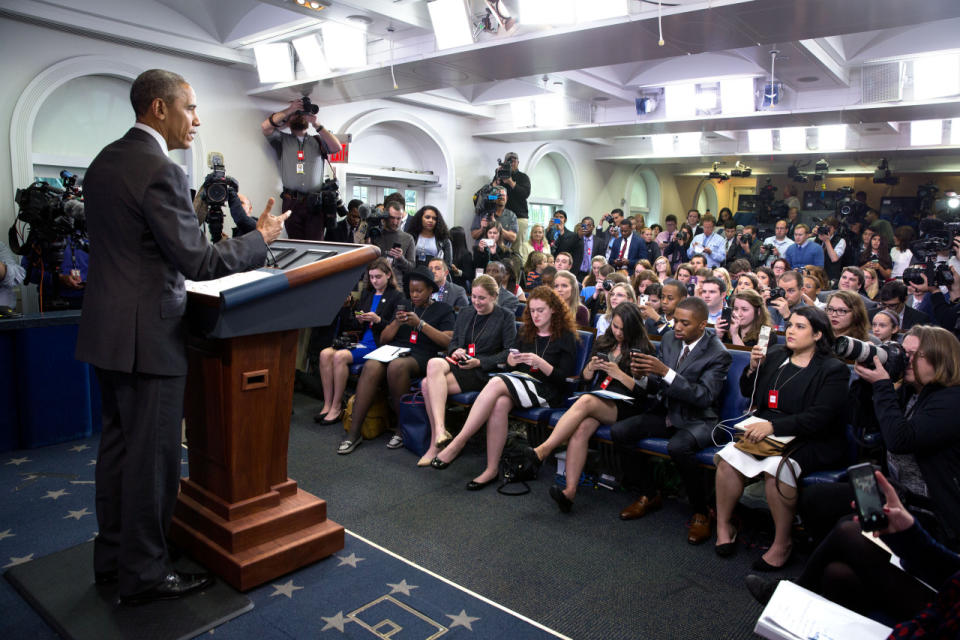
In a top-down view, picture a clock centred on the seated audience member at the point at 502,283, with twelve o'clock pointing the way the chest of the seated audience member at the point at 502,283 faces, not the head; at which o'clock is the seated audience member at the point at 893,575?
the seated audience member at the point at 893,575 is roughly at 10 o'clock from the seated audience member at the point at 502,283.

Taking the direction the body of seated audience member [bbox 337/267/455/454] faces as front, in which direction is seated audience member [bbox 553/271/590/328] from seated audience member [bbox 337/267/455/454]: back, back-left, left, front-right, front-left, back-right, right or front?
back-left

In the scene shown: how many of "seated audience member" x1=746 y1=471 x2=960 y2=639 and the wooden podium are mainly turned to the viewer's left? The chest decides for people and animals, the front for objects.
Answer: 1

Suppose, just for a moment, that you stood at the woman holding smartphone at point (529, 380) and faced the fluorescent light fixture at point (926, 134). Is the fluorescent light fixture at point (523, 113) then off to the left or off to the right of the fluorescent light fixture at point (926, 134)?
left

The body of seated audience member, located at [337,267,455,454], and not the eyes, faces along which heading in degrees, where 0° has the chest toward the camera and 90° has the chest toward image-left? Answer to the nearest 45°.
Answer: approximately 45°

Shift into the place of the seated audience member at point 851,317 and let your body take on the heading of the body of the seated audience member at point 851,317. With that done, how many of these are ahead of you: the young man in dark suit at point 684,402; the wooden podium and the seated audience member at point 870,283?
2
